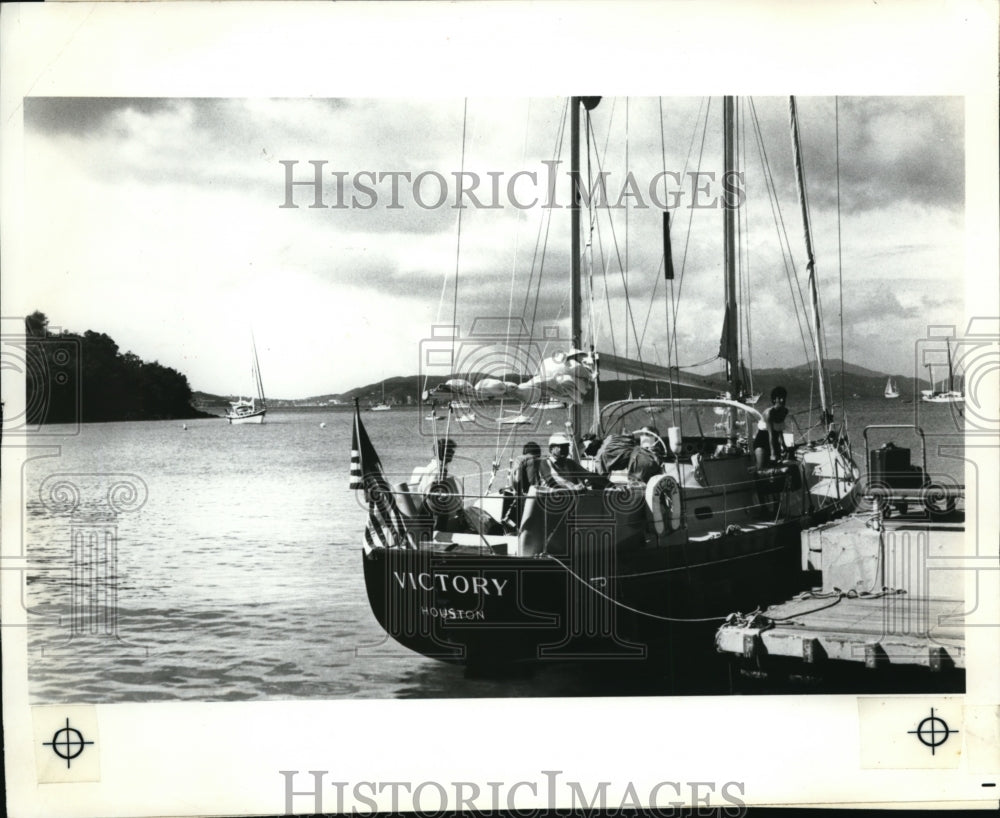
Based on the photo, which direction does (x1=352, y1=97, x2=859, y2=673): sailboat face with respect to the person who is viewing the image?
facing away from the viewer and to the right of the viewer
